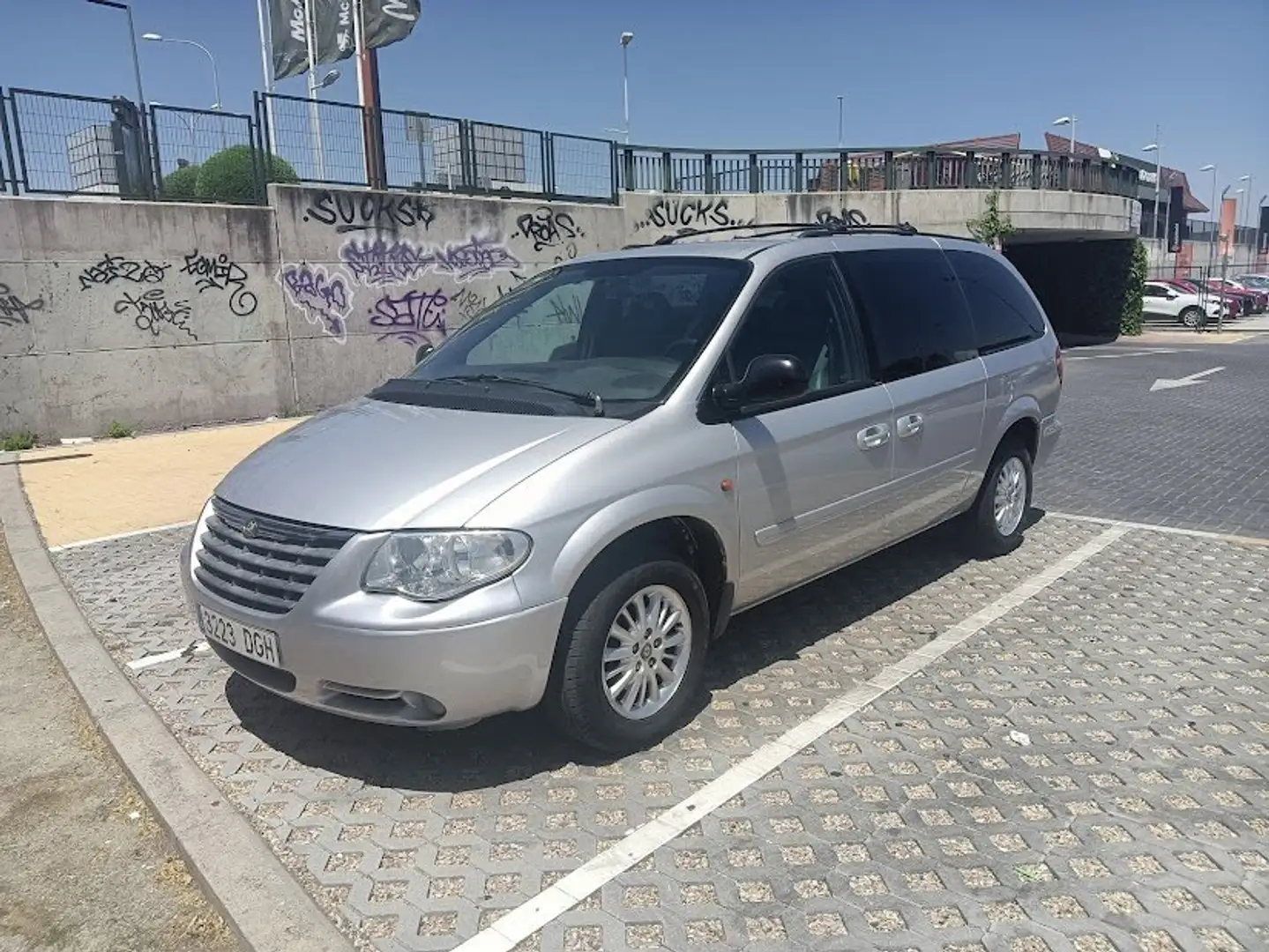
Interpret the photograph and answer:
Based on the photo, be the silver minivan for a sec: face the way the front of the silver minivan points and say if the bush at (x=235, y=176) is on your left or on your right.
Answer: on your right

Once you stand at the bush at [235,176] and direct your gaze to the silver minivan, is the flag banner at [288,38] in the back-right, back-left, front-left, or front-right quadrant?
back-left

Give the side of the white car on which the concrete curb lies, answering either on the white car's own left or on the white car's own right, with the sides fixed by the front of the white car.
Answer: on the white car's own right

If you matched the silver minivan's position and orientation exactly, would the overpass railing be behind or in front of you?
behind

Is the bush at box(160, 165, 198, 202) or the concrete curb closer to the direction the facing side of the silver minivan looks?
the concrete curb

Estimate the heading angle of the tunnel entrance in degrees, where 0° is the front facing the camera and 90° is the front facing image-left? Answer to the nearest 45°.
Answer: approximately 0°

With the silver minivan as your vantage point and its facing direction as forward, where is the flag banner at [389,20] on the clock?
The flag banner is roughly at 4 o'clock from the silver minivan.

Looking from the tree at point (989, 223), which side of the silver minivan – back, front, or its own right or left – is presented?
back

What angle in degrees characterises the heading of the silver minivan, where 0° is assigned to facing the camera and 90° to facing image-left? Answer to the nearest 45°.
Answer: approximately 45°

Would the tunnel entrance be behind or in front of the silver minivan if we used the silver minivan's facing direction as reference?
behind
